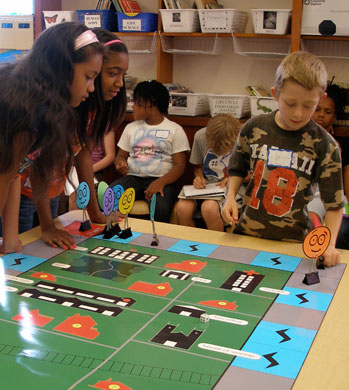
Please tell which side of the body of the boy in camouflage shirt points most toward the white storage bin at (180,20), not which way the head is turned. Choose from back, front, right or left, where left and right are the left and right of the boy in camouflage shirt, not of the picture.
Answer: back

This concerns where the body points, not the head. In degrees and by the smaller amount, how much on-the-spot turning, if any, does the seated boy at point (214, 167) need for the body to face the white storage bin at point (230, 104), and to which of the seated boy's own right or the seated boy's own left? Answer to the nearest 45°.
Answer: approximately 180°

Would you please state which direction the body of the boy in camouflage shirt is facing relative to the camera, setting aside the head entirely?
toward the camera

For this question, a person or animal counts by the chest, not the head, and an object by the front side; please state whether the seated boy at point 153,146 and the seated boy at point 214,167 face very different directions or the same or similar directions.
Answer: same or similar directions

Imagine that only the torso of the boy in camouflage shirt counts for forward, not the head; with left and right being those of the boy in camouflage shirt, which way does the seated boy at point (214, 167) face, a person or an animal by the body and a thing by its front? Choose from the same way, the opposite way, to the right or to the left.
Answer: the same way

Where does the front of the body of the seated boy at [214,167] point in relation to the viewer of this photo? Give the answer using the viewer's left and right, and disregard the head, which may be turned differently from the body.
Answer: facing the viewer

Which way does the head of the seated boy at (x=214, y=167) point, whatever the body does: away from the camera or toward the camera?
toward the camera

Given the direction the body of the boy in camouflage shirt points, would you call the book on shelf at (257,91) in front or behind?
behind

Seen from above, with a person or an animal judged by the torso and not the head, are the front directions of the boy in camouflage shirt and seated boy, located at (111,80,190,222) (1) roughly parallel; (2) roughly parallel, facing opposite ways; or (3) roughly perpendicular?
roughly parallel

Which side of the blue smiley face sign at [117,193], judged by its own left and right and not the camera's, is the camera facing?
front

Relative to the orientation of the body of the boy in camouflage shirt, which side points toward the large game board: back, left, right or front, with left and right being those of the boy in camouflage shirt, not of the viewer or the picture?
front

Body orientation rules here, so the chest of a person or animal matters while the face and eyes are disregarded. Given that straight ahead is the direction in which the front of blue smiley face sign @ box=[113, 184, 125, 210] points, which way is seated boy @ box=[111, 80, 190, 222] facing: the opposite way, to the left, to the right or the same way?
the same way
